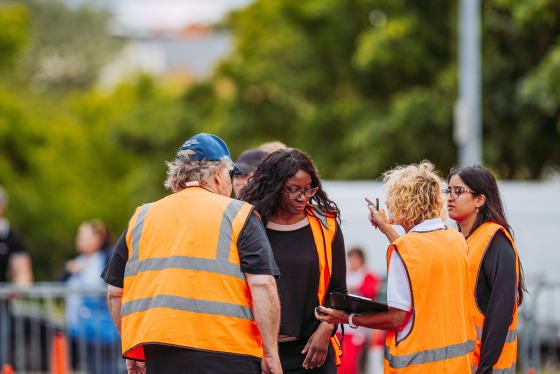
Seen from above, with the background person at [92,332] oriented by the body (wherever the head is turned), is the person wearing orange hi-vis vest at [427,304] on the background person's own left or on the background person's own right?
on the background person's own left

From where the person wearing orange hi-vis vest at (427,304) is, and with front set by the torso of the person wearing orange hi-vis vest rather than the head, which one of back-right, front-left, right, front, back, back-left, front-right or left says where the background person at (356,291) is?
front-right

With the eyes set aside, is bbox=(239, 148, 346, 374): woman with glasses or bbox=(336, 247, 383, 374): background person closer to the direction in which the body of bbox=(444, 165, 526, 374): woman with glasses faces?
the woman with glasses

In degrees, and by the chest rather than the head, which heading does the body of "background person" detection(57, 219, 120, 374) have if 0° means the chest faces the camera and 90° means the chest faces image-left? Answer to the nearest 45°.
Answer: approximately 45°

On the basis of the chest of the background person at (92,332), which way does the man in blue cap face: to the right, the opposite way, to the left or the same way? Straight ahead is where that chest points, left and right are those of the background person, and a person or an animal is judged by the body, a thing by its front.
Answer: the opposite way

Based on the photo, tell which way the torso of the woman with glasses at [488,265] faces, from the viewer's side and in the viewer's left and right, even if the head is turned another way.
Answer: facing to the left of the viewer

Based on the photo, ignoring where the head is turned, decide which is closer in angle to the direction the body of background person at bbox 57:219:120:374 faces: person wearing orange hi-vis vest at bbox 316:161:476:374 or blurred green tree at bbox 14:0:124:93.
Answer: the person wearing orange hi-vis vest

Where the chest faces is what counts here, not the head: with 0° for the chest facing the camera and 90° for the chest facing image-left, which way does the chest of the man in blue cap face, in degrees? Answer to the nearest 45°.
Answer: approximately 225°

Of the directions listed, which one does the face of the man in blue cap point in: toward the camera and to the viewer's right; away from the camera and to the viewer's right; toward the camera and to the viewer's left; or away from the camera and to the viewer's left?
away from the camera and to the viewer's right

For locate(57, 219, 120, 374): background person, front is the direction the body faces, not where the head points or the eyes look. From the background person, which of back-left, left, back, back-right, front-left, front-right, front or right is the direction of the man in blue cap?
front-left

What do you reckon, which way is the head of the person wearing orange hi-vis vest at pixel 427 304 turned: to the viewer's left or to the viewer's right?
to the viewer's left

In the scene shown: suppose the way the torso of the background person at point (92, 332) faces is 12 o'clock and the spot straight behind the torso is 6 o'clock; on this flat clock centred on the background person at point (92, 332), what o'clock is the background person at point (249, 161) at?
the background person at point (249, 161) is roughly at 10 o'clock from the background person at point (92, 332).

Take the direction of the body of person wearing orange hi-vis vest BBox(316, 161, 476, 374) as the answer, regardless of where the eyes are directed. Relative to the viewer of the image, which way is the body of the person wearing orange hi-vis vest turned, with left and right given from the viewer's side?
facing away from the viewer and to the left of the viewer

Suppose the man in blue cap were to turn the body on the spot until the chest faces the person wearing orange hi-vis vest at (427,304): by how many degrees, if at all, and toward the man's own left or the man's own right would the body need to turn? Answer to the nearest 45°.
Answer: approximately 45° to the man's own right
